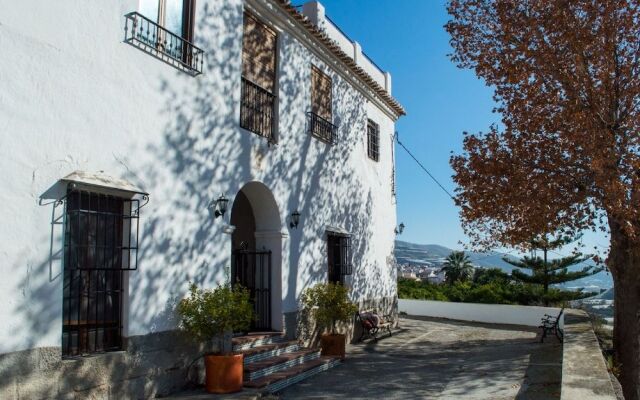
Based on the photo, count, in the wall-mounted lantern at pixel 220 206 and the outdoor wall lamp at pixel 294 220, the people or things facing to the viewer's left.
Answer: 0

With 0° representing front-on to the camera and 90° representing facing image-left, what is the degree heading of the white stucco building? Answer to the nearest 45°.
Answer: approximately 315°

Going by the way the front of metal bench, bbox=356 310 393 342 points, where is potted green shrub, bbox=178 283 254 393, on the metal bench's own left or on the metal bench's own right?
on the metal bench's own right

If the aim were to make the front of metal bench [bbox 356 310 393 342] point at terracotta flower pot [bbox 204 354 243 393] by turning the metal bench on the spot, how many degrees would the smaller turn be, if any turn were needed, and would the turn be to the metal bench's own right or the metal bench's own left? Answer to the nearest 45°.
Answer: approximately 45° to the metal bench's own right

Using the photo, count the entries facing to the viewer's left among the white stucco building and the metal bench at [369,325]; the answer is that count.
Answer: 0

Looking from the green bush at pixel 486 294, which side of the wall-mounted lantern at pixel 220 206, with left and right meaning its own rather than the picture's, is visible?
left

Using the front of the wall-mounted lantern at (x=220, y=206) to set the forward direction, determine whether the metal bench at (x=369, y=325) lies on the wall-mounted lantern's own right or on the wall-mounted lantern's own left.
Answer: on the wall-mounted lantern's own left

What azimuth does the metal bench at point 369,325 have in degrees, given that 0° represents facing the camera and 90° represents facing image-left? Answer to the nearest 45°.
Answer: approximately 315°
